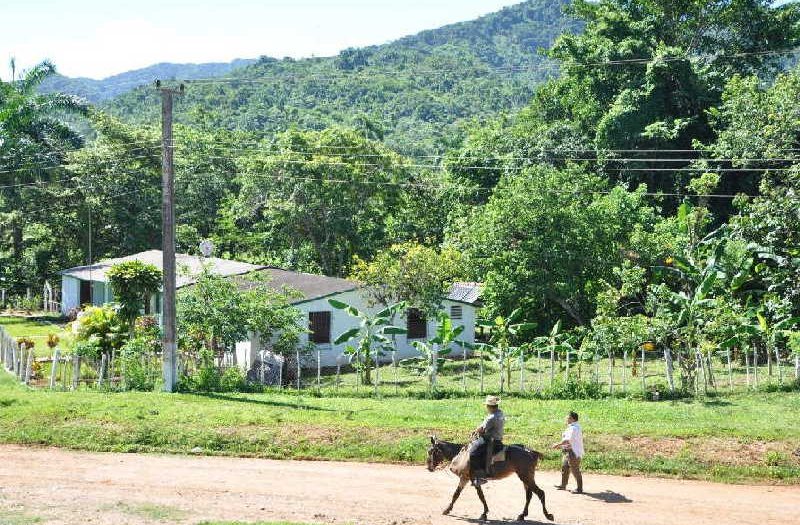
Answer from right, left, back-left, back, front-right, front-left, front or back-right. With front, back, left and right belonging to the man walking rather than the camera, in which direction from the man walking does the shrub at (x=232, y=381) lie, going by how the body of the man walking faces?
front-right

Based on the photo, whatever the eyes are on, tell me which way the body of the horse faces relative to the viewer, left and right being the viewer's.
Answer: facing to the left of the viewer

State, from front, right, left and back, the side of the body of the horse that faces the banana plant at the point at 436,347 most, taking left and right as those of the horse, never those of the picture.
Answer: right

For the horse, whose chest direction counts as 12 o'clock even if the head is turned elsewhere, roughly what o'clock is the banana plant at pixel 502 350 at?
The banana plant is roughly at 3 o'clock from the horse.

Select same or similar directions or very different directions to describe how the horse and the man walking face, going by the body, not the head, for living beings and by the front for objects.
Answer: same or similar directions

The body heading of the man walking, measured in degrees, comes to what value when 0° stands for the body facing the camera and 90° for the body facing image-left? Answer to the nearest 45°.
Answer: approximately 90°

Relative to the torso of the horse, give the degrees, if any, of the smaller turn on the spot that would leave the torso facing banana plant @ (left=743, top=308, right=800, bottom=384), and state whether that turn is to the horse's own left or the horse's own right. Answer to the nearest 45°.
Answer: approximately 135° to the horse's own right

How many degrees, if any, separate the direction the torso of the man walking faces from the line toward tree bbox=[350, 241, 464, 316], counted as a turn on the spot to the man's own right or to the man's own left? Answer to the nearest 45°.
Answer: approximately 90° to the man's own right

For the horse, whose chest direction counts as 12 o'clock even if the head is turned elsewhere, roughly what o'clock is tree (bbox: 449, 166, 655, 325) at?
The tree is roughly at 3 o'clock from the horse.

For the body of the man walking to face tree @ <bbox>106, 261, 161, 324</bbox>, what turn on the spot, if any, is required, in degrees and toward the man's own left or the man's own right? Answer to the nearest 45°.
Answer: approximately 45° to the man's own right

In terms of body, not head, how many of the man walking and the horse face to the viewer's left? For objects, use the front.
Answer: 2

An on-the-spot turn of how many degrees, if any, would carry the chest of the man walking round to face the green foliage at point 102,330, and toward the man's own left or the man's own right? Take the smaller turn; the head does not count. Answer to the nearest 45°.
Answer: approximately 45° to the man's own right

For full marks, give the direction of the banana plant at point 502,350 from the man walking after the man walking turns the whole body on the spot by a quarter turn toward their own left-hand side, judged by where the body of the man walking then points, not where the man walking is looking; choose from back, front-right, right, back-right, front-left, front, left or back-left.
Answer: back

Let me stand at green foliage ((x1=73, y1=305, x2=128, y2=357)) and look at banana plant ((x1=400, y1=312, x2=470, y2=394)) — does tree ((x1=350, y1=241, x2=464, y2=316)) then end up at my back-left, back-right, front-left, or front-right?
front-left

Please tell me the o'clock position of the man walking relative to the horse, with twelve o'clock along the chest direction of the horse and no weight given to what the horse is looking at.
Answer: The man walking is roughly at 4 o'clock from the horse.

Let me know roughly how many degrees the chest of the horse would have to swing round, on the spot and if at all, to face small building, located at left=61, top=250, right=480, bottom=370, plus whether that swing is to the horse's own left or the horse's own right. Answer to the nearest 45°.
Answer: approximately 90° to the horse's own right
